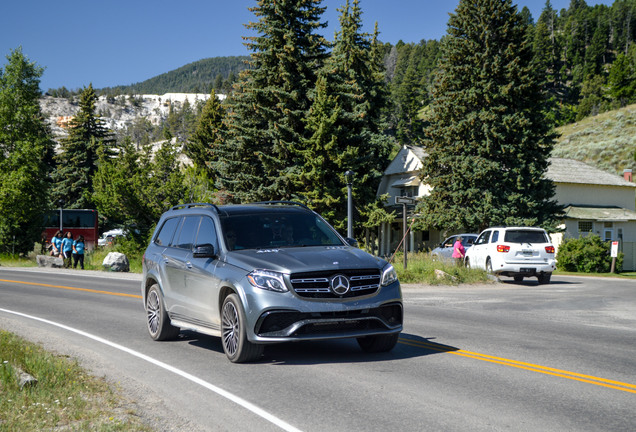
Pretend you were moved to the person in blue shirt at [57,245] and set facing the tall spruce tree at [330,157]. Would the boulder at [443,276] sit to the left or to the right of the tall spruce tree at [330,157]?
right

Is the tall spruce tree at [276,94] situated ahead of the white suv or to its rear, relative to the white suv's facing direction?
ahead

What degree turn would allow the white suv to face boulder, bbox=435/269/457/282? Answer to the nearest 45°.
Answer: approximately 90° to its left

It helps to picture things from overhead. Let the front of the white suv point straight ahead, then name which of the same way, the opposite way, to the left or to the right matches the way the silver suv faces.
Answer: the opposite way

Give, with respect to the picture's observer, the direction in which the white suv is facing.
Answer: facing away from the viewer and to the left of the viewer

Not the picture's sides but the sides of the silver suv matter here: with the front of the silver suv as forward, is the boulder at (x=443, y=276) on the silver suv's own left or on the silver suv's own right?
on the silver suv's own left

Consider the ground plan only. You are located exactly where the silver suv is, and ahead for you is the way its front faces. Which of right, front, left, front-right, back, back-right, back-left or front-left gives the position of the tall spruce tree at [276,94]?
back-left

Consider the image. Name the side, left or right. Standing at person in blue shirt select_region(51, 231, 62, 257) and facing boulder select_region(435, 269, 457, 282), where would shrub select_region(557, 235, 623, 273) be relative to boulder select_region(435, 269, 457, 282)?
left

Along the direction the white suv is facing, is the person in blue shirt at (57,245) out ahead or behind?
ahead
